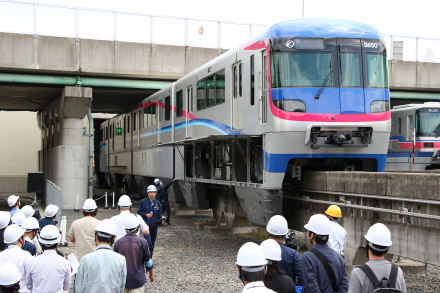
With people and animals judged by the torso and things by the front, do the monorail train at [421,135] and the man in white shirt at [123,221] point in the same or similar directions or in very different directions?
very different directions

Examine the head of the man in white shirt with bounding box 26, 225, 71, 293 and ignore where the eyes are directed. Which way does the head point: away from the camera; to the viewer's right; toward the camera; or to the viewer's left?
away from the camera

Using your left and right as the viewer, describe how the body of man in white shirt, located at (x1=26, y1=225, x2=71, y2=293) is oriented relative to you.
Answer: facing away from the viewer

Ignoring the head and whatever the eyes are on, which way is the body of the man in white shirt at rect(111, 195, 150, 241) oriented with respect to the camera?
away from the camera

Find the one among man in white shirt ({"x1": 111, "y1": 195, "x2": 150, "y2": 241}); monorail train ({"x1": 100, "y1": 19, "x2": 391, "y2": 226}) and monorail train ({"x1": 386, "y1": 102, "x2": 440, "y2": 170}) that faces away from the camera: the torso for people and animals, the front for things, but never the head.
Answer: the man in white shirt

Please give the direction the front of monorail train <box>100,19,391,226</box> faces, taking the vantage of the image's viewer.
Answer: facing the viewer and to the right of the viewer

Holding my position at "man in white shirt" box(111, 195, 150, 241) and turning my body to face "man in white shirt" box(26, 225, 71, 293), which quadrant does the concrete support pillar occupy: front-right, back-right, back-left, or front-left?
back-right

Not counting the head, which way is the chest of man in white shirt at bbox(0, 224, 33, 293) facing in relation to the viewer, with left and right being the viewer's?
facing away from the viewer and to the right of the viewer

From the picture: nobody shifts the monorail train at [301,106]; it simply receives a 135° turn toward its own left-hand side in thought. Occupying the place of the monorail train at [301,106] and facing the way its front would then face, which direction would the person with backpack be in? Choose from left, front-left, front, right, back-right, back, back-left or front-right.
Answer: back

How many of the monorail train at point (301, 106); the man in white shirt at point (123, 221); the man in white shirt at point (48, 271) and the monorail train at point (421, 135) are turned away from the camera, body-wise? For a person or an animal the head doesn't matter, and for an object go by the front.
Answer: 2

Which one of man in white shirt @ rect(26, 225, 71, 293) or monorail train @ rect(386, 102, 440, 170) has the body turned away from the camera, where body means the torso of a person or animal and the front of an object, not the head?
the man in white shirt

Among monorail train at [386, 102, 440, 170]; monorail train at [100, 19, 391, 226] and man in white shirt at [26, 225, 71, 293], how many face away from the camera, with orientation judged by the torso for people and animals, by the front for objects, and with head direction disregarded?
1

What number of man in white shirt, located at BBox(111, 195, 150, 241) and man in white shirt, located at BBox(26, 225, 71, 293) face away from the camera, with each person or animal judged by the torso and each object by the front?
2
